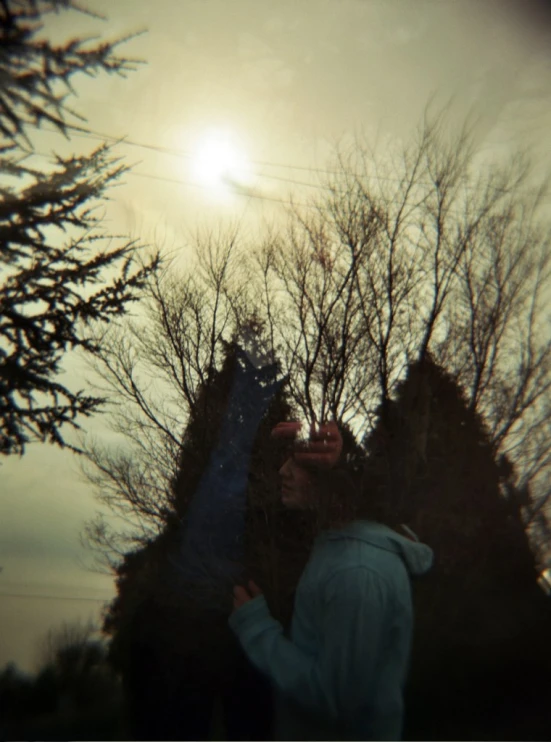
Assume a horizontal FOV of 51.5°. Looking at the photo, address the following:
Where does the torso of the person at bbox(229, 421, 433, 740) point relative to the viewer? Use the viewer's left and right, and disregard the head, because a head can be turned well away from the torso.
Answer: facing to the left of the viewer

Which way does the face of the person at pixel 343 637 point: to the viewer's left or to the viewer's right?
to the viewer's left
